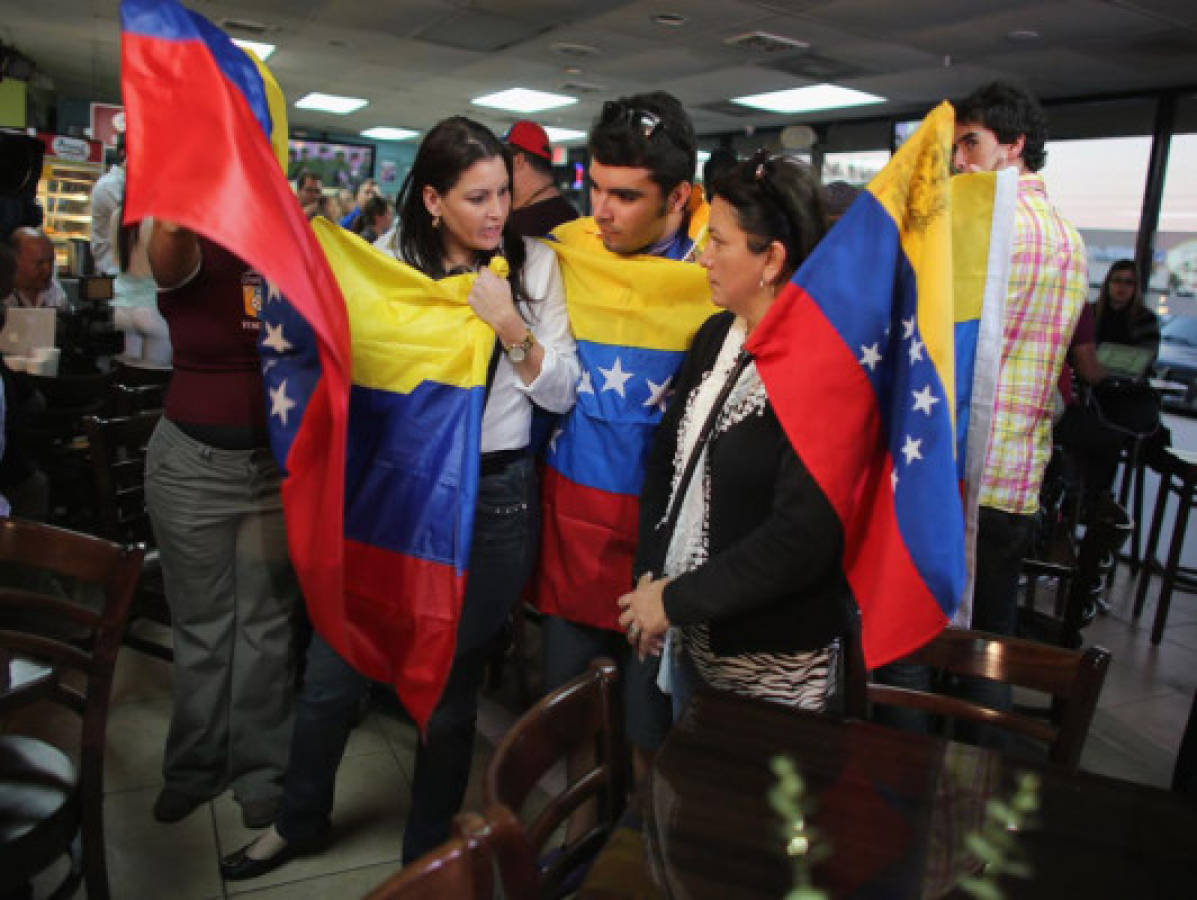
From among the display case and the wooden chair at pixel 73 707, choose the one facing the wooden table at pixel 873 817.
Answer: the display case

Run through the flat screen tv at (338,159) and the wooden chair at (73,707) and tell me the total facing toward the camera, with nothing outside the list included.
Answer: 1

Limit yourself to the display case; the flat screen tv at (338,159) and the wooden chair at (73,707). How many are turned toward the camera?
2

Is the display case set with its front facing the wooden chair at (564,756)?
yes

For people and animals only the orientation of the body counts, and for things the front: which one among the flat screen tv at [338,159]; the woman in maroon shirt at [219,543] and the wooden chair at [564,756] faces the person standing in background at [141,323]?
the flat screen tv
